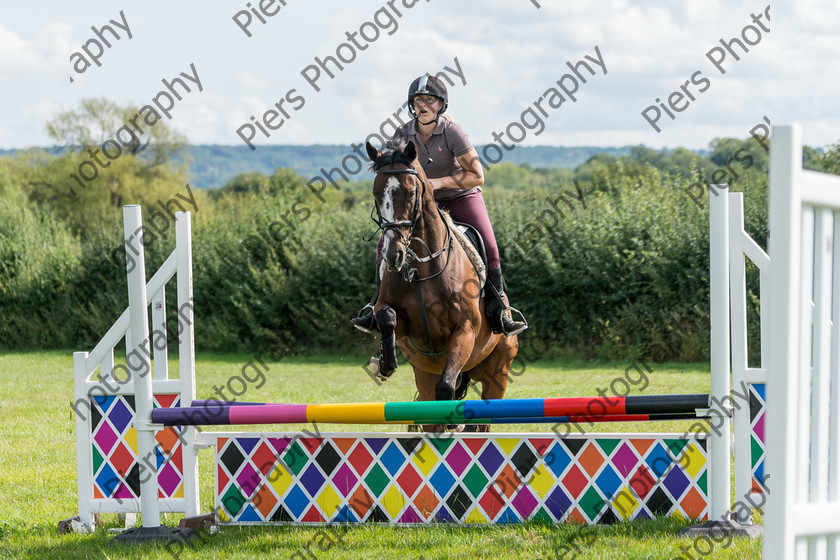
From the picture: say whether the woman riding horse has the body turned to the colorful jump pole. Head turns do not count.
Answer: yes

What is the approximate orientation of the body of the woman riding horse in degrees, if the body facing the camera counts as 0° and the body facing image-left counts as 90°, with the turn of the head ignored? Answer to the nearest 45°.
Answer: approximately 0°

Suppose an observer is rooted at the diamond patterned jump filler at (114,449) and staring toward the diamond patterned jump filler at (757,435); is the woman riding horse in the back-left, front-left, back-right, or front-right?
front-left

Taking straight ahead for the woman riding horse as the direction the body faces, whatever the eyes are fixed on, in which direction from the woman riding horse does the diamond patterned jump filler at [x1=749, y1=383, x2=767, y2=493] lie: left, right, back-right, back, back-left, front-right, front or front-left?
front-left

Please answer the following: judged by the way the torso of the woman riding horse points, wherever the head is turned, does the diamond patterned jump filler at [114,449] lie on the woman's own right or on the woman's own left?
on the woman's own right

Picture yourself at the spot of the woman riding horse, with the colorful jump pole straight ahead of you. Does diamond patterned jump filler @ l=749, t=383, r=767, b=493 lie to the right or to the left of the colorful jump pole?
left
